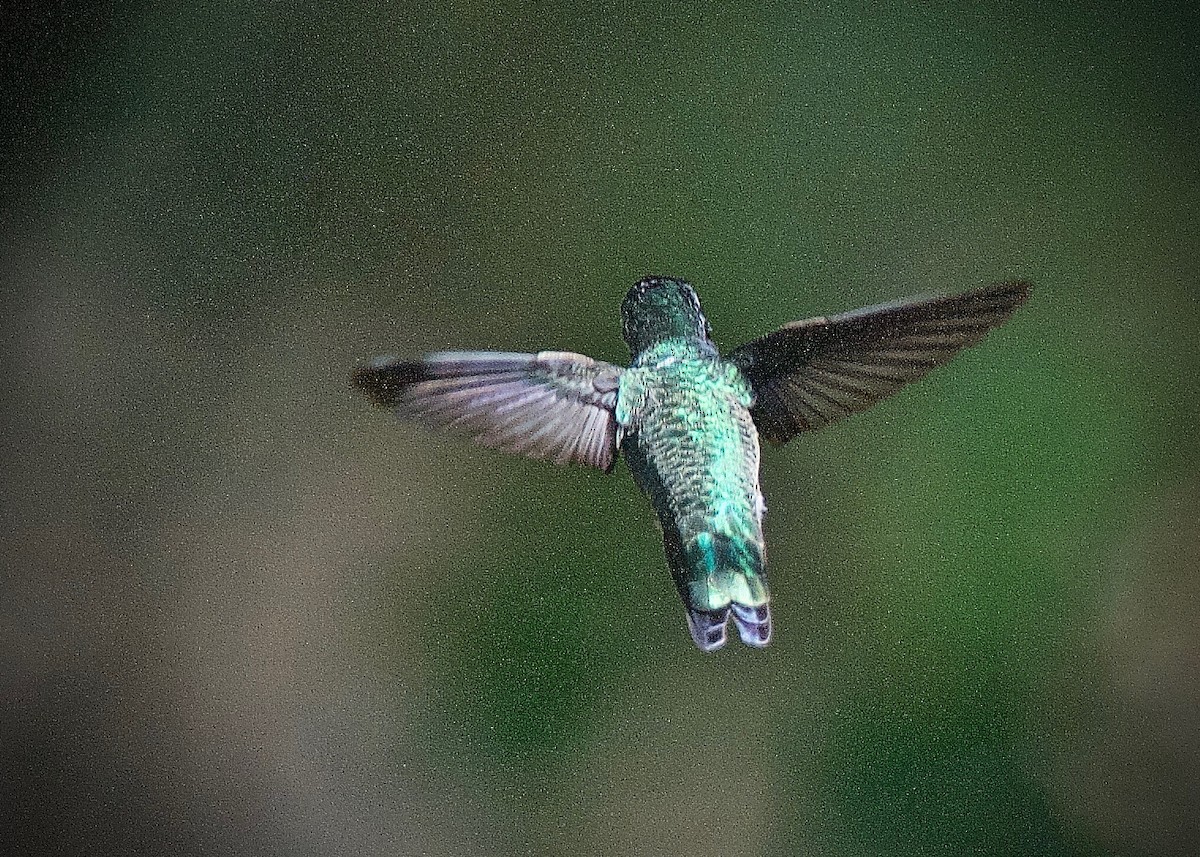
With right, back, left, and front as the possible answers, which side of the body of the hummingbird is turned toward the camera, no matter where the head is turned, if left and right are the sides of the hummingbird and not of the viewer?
back
